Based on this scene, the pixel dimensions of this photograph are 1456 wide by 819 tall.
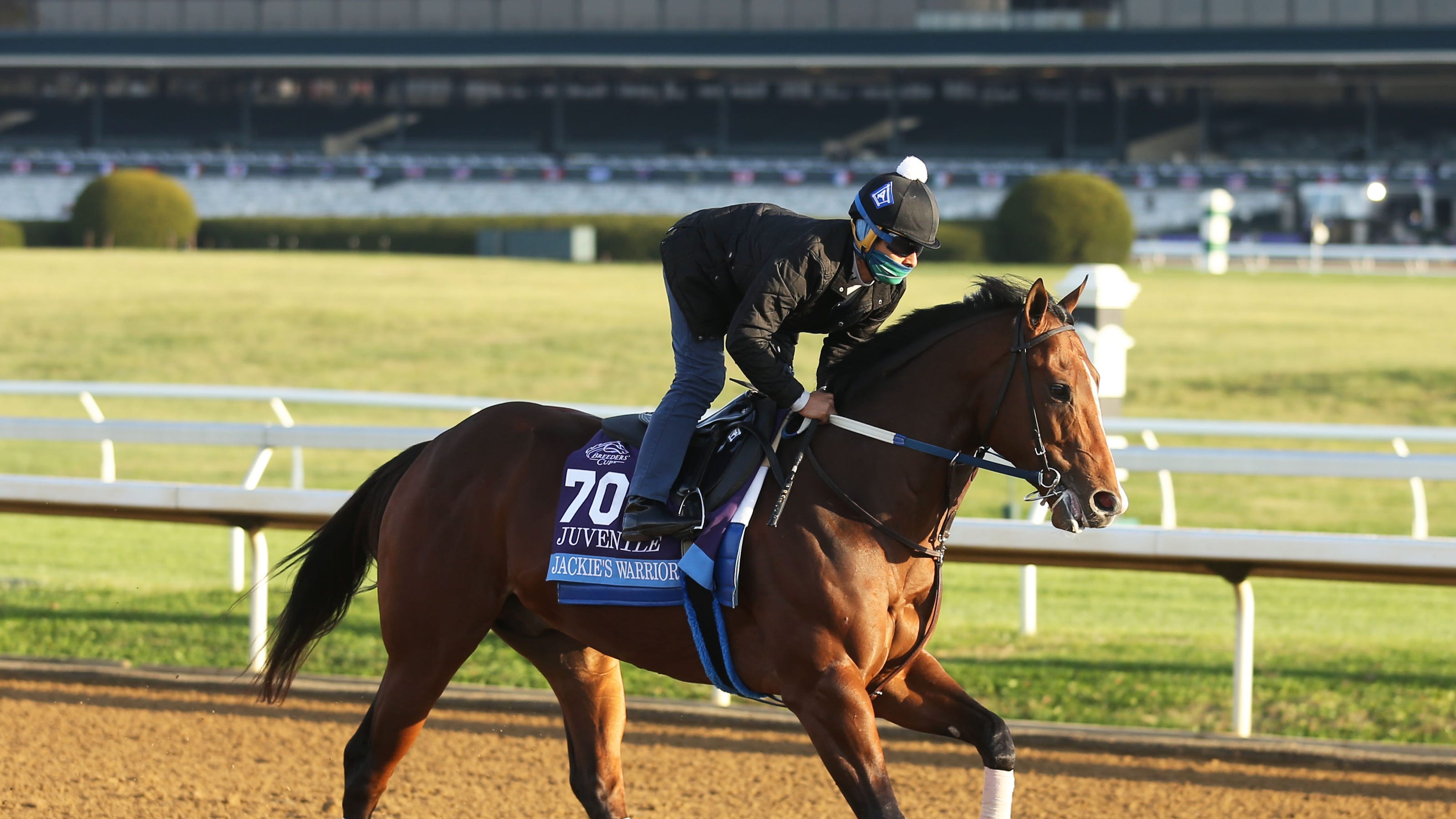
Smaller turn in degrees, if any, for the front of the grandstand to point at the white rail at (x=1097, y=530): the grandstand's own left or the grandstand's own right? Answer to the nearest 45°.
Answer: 0° — it already faces it

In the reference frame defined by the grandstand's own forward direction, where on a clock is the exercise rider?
The exercise rider is roughly at 12 o'clock from the grandstand.

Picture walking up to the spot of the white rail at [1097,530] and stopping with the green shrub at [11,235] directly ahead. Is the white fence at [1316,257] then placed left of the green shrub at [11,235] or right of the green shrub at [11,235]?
right

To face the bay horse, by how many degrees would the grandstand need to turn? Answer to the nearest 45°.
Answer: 0° — it already faces it

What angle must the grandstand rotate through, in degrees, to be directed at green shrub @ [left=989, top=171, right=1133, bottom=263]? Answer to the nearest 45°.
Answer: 0° — it already faces it

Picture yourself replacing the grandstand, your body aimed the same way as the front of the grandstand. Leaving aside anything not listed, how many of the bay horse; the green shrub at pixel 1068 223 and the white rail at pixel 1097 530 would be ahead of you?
3

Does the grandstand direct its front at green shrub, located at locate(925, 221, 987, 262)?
yes

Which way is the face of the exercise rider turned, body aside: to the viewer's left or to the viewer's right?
to the viewer's right
